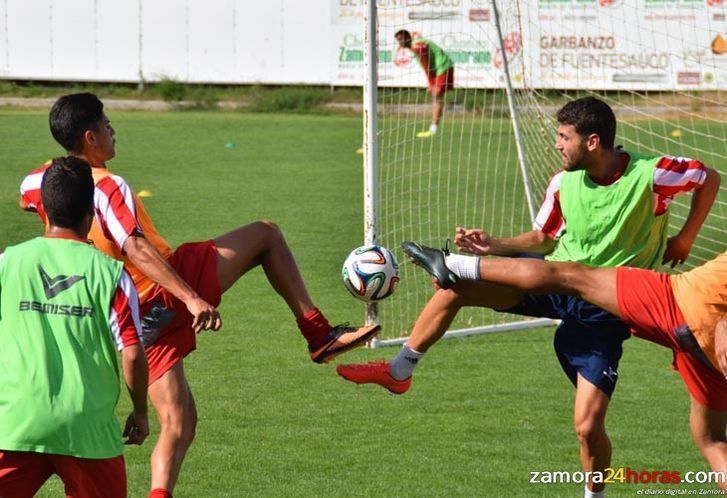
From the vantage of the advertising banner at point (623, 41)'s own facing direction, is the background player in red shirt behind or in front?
in front

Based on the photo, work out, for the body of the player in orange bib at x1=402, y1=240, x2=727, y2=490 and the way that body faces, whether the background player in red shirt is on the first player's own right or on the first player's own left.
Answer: on the first player's own right

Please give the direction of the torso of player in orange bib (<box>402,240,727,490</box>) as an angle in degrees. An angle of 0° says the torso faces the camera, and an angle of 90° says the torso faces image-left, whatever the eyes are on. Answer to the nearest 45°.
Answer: approximately 90°

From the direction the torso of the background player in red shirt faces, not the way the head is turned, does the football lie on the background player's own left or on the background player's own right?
on the background player's own left

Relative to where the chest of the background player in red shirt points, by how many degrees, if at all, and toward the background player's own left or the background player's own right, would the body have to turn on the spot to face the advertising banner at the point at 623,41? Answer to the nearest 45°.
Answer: approximately 90° to the background player's own right

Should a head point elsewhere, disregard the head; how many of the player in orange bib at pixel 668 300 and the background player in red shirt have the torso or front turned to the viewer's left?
2

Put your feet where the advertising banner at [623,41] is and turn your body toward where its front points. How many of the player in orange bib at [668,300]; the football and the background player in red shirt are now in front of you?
3

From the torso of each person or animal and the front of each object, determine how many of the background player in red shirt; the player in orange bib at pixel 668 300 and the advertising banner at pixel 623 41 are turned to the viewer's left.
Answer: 2

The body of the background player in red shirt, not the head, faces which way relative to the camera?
to the viewer's left

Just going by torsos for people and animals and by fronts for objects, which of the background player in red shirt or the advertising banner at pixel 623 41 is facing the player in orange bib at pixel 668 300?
the advertising banner
